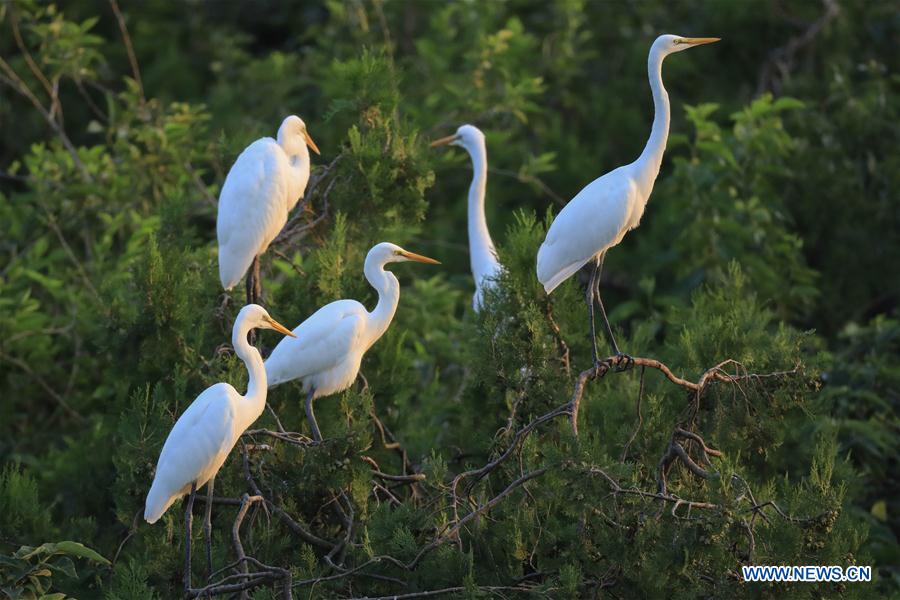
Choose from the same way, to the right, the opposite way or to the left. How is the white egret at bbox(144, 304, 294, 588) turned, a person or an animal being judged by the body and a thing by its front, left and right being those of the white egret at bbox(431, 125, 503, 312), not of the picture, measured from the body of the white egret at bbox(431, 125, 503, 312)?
the opposite way

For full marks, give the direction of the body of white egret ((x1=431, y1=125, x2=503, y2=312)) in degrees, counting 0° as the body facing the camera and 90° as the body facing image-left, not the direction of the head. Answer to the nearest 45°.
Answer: approximately 90°

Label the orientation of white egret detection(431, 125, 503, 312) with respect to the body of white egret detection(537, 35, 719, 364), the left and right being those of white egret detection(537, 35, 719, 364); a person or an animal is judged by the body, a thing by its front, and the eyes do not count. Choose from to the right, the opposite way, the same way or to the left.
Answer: the opposite way

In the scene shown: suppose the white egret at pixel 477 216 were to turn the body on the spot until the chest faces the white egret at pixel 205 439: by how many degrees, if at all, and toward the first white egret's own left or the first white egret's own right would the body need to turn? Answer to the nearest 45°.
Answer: approximately 45° to the first white egret's own left

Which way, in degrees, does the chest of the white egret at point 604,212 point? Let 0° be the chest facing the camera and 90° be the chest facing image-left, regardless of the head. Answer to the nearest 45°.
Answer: approximately 270°

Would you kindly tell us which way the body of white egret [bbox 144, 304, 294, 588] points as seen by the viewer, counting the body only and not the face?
to the viewer's right

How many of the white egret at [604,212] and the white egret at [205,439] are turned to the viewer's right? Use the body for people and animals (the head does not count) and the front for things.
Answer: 2

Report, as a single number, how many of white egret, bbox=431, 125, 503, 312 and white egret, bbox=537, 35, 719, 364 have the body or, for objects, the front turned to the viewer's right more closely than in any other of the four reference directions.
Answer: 1

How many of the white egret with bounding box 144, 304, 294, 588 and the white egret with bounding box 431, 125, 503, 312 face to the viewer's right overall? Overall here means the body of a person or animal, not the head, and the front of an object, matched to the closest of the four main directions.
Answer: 1

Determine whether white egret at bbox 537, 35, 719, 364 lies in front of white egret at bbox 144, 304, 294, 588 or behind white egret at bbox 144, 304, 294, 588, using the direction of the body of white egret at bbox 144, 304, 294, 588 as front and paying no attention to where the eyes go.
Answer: in front

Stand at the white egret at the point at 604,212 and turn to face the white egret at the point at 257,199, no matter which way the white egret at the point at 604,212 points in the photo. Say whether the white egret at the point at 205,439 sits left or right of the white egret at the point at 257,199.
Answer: left

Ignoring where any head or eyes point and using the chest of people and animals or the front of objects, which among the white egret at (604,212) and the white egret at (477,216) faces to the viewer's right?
the white egret at (604,212)

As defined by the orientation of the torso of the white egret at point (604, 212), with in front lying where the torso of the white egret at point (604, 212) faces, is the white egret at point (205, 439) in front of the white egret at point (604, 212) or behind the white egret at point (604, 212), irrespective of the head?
behind
